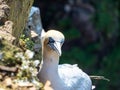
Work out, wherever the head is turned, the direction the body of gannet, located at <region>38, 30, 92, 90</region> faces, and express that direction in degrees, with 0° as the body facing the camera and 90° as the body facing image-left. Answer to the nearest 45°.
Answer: approximately 45°
